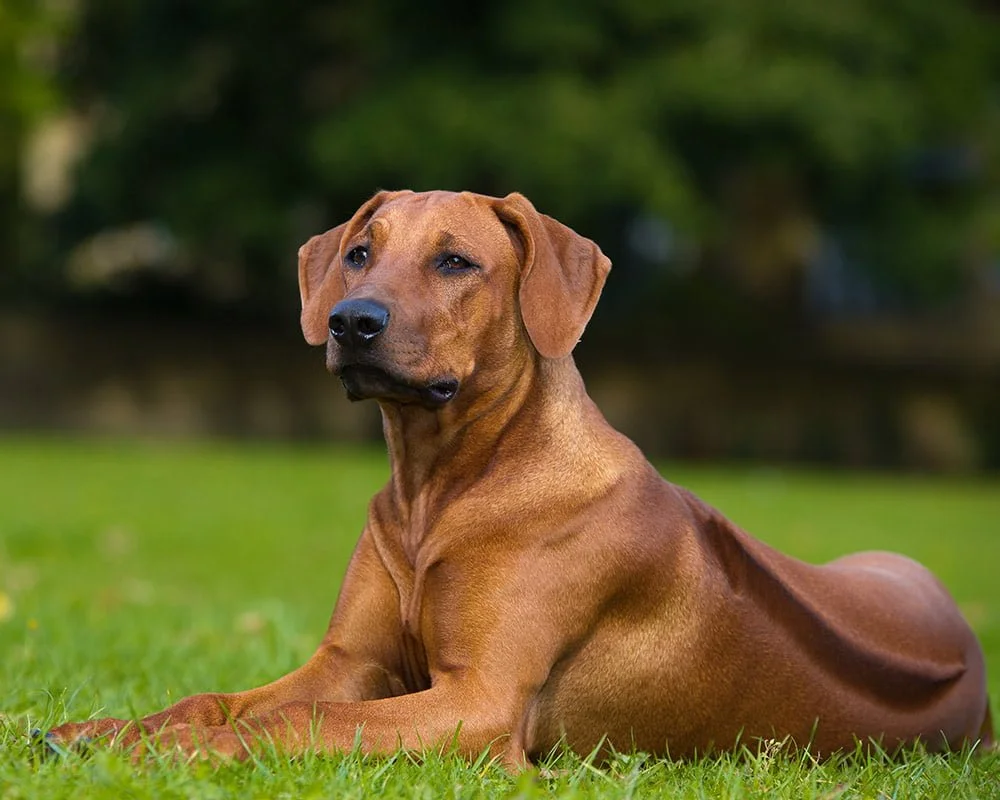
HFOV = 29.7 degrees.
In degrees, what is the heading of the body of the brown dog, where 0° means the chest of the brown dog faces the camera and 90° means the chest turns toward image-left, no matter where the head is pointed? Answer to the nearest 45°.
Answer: approximately 45°
